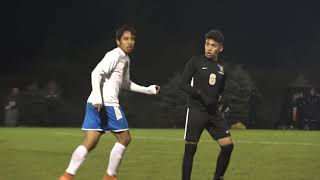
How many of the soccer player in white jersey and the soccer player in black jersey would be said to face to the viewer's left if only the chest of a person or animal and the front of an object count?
0

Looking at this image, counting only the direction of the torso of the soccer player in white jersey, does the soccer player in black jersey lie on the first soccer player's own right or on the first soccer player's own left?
on the first soccer player's own left

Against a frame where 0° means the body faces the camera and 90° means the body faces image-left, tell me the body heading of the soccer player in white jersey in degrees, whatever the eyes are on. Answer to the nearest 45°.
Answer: approximately 315°

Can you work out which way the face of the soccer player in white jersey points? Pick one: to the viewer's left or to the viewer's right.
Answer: to the viewer's right

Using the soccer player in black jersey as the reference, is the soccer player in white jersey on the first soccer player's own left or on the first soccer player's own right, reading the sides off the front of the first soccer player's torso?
on the first soccer player's own right

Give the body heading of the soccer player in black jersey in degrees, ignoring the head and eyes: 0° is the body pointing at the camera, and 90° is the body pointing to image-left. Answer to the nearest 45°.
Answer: approximately 315°
